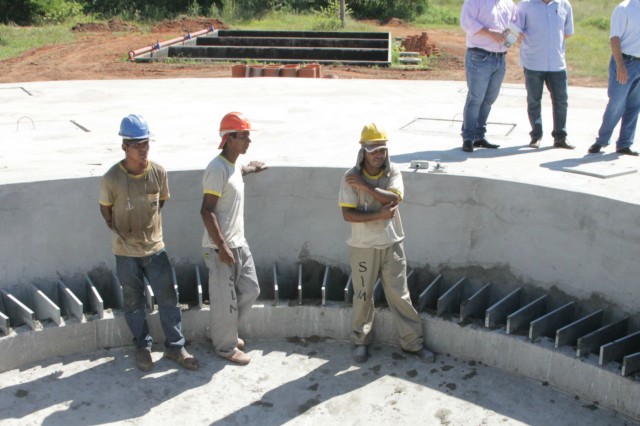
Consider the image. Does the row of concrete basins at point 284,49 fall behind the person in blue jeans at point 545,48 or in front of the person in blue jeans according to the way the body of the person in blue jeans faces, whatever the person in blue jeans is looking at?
behind

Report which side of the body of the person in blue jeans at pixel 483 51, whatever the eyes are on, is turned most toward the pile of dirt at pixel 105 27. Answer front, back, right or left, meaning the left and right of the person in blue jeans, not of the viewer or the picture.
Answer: back

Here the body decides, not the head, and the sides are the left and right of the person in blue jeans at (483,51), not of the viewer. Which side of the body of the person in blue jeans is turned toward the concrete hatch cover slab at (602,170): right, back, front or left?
front

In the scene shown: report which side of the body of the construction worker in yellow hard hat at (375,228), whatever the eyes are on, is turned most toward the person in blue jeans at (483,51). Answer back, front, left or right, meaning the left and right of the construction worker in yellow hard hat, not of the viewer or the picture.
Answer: back

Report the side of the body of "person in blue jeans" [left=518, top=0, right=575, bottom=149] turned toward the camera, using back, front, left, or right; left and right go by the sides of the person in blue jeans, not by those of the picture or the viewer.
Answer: front

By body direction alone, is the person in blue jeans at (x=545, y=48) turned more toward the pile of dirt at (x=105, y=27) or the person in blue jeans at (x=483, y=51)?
the person in blue jeans

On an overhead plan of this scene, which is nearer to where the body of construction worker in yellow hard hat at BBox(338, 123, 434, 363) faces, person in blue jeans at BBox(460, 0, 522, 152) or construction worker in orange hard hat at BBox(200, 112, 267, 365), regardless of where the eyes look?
the construction worker in orange hard hat

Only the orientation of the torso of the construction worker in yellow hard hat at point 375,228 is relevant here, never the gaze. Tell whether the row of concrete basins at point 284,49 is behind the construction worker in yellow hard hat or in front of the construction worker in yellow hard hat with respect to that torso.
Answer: behind

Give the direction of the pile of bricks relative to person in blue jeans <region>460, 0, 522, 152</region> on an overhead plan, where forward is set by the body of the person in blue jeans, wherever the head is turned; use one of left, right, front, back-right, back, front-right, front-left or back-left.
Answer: back-left

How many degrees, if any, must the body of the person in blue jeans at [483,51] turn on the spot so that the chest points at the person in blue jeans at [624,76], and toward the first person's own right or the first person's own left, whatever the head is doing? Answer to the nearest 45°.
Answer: approximately 45° to the first person's own left

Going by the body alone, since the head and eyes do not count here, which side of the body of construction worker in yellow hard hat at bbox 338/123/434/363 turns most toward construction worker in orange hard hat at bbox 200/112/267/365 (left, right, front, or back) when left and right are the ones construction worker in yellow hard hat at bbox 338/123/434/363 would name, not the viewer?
right

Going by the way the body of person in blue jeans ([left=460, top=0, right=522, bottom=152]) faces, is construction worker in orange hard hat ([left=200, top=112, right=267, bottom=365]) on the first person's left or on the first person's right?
on the first person's right

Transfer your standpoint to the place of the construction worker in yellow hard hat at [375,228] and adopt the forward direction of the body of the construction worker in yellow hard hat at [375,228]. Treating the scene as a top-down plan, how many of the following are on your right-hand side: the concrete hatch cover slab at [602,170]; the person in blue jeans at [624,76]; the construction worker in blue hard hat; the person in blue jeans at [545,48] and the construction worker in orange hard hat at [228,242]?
2

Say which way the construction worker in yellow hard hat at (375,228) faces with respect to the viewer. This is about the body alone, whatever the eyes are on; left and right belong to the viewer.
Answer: facing the viewer

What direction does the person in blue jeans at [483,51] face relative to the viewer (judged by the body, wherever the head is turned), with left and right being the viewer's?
facing the viewer and to the right of the viewer

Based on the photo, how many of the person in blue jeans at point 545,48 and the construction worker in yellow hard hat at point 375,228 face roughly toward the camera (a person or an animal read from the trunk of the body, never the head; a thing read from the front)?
2

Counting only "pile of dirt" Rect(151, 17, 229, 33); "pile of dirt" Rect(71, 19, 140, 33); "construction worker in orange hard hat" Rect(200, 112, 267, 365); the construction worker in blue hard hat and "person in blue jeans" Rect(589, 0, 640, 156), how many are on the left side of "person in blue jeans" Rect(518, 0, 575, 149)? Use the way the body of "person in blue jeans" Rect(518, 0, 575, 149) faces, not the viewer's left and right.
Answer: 1
